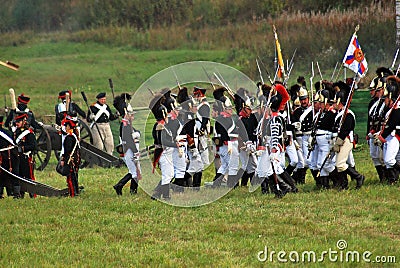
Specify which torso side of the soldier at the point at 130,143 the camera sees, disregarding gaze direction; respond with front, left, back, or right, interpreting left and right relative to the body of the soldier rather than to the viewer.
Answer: right

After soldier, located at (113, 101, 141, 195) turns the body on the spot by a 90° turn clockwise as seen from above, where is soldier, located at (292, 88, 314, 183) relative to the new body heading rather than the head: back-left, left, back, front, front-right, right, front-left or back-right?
left

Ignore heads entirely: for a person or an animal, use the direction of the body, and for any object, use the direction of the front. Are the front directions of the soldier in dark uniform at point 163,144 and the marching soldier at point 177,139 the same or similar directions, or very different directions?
same or similar directions

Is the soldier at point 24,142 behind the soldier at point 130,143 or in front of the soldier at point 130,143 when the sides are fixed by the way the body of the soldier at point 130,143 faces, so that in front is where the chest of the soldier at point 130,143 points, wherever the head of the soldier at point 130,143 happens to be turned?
behind

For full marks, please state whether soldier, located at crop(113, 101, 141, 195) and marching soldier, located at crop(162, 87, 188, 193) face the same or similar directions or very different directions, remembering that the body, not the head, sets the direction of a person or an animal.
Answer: same or similar directions

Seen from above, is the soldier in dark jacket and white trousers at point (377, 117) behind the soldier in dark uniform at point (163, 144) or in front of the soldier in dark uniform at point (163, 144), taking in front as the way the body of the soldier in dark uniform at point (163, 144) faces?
in front

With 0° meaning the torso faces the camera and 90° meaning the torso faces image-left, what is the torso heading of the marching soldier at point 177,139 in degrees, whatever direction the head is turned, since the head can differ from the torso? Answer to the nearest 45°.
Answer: approximately 270°
